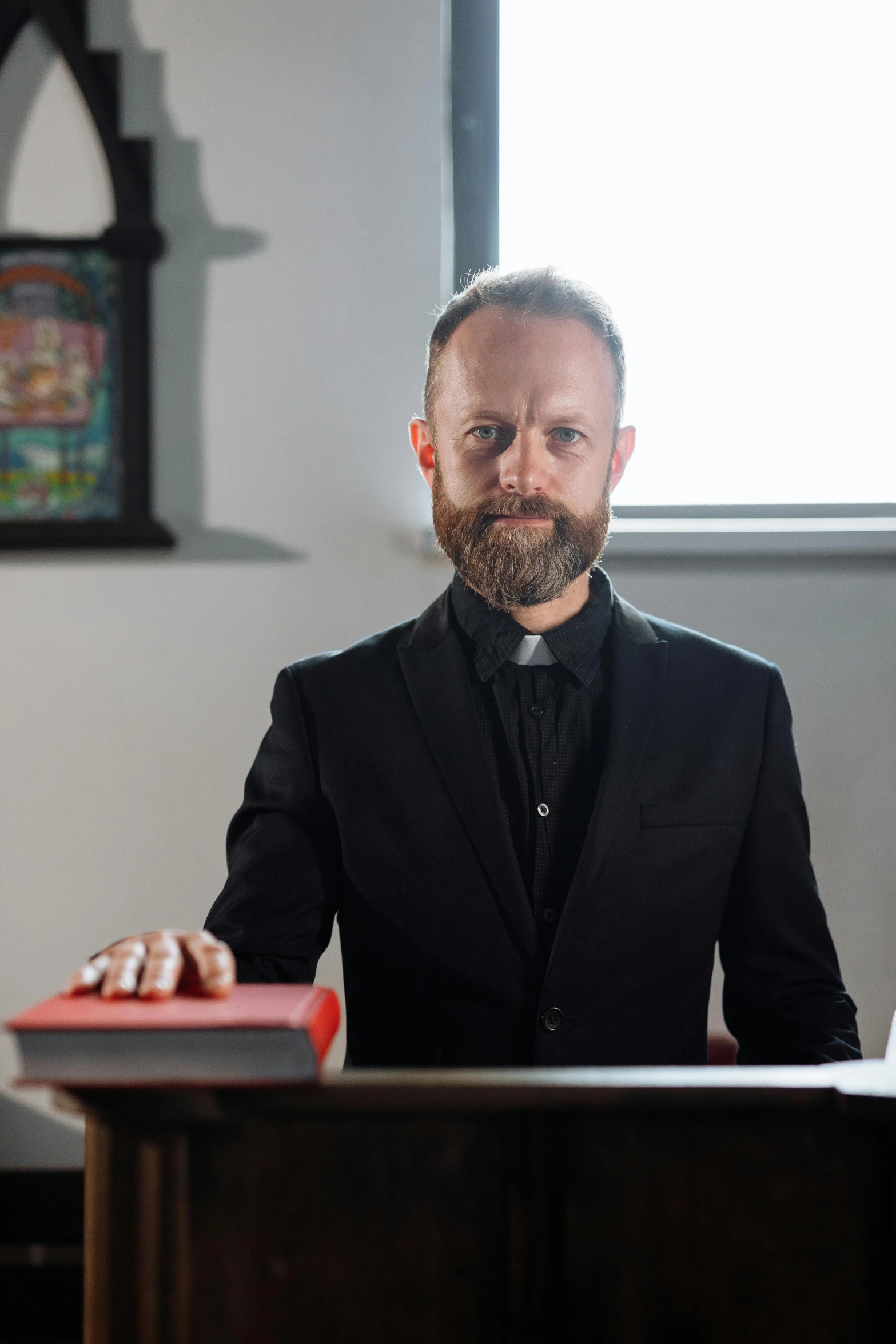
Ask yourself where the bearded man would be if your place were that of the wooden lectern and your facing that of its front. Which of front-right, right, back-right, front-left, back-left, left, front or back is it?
back

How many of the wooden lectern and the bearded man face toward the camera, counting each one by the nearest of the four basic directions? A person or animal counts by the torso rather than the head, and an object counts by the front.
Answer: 2

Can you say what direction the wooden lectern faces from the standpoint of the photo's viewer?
facing the viewer

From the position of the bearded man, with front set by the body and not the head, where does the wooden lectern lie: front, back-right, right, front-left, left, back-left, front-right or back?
front

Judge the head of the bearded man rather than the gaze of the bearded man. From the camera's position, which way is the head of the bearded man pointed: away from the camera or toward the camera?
toward the camera

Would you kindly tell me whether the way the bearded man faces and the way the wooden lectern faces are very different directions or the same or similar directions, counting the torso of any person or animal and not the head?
same or similar directions
